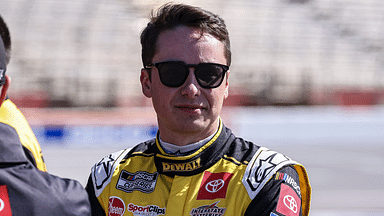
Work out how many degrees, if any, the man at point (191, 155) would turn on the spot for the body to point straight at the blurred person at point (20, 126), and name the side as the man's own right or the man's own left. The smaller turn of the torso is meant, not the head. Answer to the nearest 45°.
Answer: approximately 135° to the man's own right

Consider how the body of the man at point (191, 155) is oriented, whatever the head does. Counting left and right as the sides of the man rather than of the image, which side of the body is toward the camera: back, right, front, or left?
front
